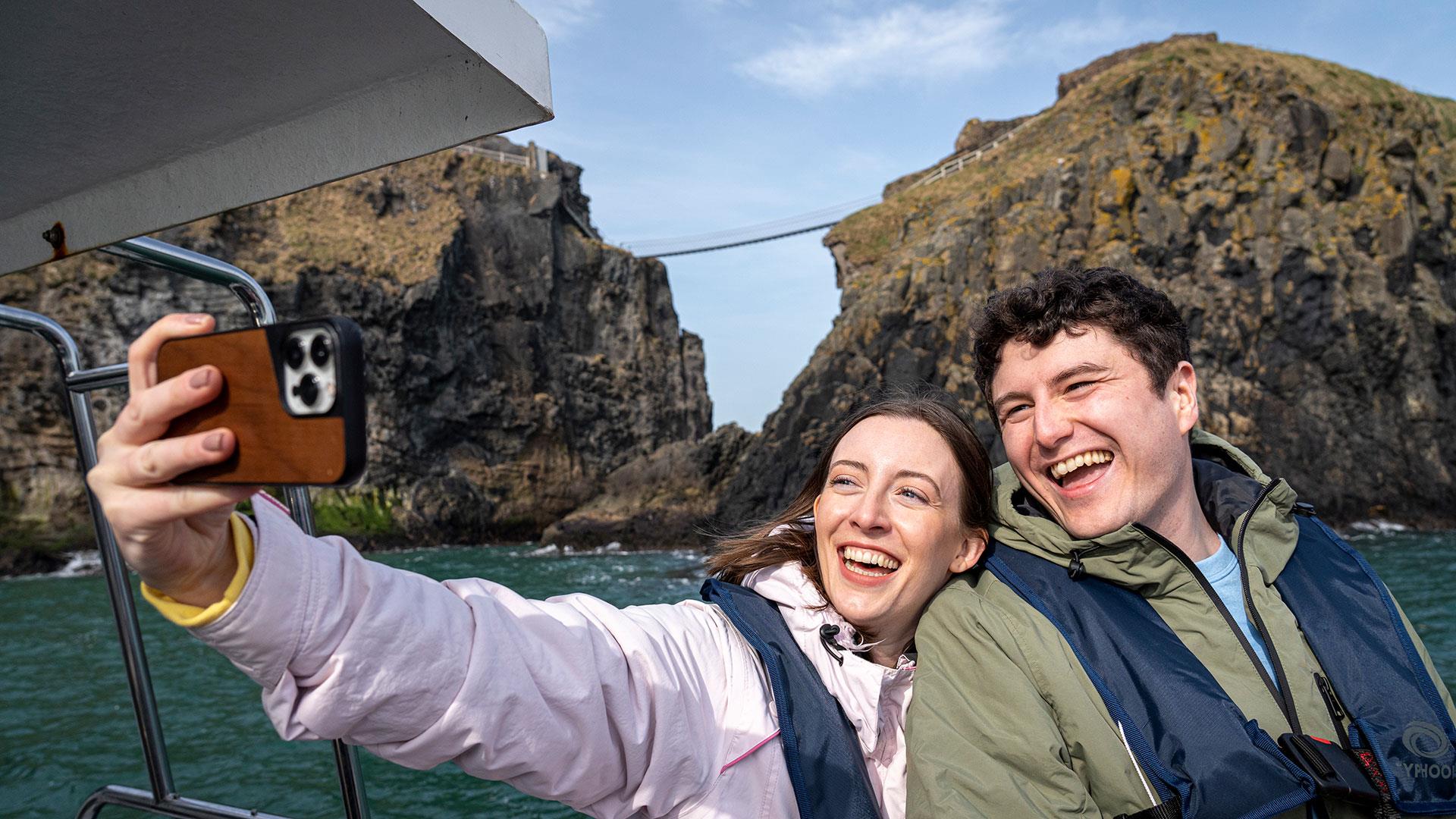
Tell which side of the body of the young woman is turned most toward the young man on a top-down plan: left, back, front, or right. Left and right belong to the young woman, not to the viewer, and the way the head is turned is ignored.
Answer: left

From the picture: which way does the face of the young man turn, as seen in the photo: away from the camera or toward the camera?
toward the camera

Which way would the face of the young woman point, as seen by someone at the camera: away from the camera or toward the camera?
toward the camera

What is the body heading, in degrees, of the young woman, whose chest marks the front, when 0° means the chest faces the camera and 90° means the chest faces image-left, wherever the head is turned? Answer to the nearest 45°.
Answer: approximately 0°
